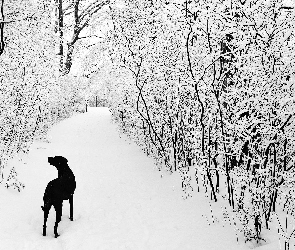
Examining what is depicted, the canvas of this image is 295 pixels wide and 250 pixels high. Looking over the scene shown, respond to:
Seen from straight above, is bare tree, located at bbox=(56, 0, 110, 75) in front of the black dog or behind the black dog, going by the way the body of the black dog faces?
in front

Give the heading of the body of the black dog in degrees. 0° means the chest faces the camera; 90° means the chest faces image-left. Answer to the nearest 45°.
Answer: approximately 225°
